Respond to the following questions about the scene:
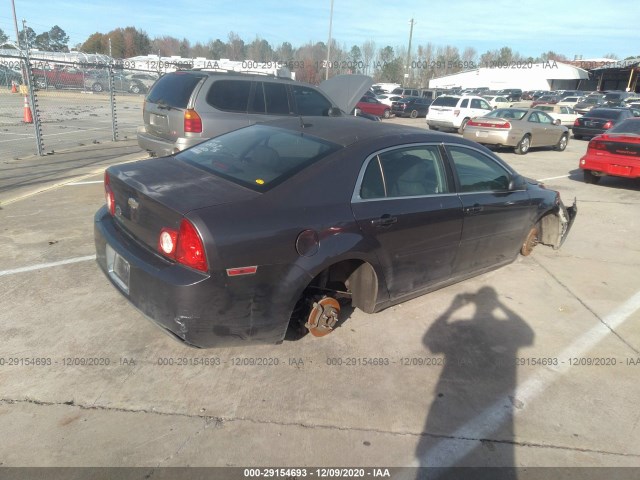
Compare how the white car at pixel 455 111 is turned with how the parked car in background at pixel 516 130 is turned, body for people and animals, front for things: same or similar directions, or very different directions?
same or similar directions

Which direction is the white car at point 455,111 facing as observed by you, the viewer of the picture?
facing away from the viewer and to the right of the viewer

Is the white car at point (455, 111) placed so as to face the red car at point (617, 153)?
no

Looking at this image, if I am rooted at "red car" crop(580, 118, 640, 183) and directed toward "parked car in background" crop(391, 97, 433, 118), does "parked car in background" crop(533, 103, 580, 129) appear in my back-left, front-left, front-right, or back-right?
front-right

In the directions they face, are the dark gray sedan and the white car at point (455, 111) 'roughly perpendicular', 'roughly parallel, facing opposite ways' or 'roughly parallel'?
roughly parallel

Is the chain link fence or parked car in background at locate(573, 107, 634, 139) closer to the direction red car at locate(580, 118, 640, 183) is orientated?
the parked car in background

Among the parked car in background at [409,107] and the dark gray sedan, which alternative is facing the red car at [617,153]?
the dark gray sedan

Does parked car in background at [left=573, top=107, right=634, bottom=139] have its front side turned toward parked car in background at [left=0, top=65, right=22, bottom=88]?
no

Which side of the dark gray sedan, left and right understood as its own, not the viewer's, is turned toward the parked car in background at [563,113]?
front

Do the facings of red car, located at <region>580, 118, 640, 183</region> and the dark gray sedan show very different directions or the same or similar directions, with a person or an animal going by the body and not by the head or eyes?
same or similar directions

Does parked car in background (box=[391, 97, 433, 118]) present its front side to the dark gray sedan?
no

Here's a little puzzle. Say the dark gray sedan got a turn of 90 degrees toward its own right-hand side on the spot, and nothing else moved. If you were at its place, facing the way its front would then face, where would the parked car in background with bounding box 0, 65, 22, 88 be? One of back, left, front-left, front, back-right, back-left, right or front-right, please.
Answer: back

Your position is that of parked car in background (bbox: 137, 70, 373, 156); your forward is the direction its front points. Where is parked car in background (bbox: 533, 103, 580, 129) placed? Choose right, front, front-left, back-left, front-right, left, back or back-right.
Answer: front

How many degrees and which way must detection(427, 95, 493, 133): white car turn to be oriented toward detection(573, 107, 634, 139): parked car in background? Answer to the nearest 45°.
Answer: approximately 45° to its right

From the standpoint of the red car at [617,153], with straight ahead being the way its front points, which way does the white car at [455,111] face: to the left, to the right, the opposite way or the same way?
the same way

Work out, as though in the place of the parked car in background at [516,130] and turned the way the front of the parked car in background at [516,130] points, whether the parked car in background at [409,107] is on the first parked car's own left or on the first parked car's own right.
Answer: on the first parked car's own left

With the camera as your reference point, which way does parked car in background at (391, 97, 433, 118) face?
facing away from the viewer and to the right of the viewer

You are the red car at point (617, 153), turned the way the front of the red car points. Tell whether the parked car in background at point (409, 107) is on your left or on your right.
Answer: on your left
